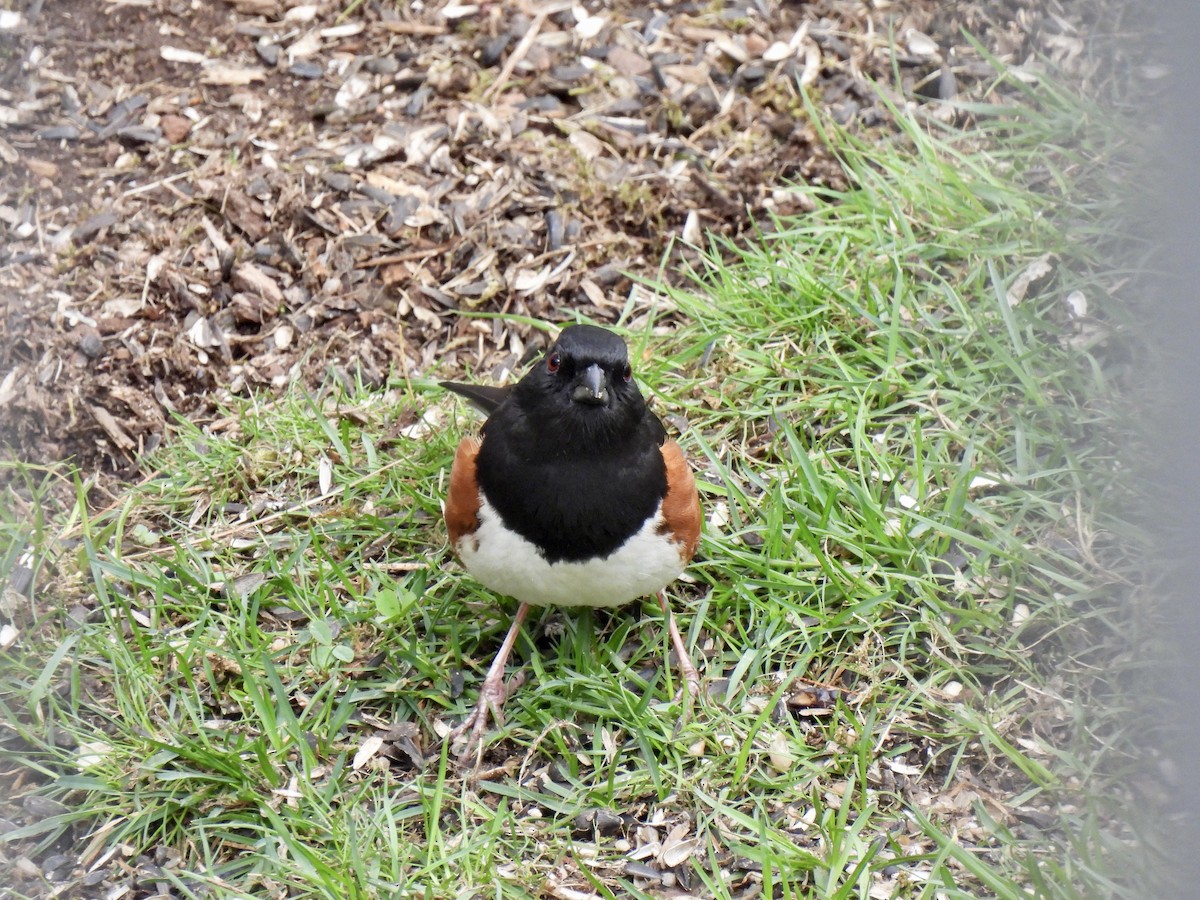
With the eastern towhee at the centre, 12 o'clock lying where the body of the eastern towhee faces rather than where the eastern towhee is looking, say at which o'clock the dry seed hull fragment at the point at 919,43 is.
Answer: The dry seed hull fragment is roughly at 7 o'clock from the eastern towhee.

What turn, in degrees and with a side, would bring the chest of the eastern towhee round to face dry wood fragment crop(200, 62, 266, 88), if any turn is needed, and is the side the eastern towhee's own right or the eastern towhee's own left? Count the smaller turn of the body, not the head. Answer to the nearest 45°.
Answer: approximately 135° to the eastern towhee's own right

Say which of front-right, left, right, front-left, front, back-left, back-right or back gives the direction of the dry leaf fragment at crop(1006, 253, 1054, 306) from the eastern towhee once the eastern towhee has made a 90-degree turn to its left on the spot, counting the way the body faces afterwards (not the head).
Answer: front-left

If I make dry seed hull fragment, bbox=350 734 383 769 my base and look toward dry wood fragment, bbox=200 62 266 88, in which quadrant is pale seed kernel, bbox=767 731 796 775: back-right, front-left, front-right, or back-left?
back-right

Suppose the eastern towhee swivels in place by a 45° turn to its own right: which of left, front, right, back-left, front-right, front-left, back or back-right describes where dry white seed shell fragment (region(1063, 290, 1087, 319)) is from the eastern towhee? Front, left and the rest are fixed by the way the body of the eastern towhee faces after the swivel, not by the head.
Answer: back

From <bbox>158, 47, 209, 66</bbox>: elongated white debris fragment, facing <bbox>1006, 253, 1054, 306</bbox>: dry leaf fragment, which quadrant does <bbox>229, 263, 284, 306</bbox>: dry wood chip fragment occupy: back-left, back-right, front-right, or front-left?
front-right

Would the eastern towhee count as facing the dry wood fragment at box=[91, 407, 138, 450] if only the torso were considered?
no

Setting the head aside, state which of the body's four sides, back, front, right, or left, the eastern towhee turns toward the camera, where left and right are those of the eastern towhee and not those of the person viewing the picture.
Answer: front

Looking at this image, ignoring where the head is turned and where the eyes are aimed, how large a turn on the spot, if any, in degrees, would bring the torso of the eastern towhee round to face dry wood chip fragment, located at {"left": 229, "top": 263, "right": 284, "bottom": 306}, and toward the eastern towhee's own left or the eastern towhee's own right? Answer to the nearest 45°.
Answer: approximately 135° to the eastern towhee's own right

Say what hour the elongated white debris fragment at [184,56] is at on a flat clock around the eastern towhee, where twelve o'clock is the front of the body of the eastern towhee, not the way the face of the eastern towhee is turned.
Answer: The elongated white debris fragment is roughly at 5 o'clock from the eastern towhee.

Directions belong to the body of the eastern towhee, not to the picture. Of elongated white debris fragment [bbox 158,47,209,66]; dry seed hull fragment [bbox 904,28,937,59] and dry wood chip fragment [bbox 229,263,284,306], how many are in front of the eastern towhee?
0
